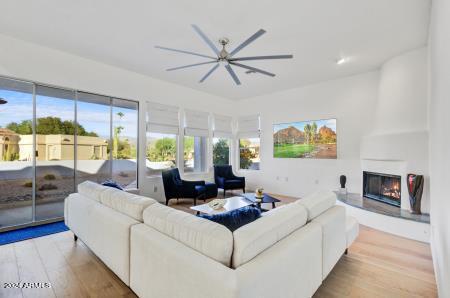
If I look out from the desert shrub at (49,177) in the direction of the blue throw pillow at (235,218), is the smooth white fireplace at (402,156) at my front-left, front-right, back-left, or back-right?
front-left

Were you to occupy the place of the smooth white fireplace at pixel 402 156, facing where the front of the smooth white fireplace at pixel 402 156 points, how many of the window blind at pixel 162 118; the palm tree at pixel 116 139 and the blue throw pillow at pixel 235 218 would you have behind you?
0

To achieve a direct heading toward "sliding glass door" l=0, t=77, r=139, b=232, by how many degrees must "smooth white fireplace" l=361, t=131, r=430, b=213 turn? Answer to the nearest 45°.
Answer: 0° — it already faces it

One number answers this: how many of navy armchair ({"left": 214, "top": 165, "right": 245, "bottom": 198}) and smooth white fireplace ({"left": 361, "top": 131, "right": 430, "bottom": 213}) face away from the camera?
0

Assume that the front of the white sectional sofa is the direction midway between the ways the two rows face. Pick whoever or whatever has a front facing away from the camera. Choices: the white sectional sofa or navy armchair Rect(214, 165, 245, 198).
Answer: the white sectional sofa

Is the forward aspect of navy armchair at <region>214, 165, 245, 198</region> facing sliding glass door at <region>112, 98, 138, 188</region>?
no

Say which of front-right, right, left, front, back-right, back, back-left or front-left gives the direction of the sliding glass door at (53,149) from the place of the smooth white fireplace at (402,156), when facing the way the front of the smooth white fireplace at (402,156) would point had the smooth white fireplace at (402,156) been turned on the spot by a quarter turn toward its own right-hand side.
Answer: left

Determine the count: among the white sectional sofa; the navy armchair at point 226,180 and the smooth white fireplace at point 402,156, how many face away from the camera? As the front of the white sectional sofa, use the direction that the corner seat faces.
1

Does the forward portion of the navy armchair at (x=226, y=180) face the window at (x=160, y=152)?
no

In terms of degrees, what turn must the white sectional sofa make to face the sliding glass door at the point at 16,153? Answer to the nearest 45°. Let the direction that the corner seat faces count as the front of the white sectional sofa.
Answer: approximately 45° to its left

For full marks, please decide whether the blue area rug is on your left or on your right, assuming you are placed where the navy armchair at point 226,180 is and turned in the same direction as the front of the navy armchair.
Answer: on your right

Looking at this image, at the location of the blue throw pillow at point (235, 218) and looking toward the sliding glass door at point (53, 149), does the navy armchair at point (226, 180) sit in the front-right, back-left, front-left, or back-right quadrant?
front-right

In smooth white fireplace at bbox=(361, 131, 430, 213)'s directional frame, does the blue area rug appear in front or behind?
in front

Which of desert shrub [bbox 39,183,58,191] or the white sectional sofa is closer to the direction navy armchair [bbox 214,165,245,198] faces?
the white sectional sofa

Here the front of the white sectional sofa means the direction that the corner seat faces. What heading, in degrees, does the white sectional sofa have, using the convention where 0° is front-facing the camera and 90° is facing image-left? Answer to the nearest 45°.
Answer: approximately 180°

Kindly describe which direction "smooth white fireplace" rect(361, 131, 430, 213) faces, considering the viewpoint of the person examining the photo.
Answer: facing the viewer and to the left of the viewer

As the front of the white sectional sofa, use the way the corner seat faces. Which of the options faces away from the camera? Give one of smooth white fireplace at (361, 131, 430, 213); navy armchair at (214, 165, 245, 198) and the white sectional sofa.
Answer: the white sectional sofa

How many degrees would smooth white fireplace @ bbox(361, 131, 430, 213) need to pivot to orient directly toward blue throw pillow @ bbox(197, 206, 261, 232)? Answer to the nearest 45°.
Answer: approximately 45° to its left

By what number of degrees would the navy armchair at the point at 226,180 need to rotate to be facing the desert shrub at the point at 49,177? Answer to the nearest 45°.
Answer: approximately 90° to its right

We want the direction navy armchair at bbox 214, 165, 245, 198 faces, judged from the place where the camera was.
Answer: facing the viewer and to the right of the viewer

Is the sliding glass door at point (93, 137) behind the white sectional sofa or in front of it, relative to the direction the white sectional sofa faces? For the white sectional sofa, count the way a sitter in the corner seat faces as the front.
in front
